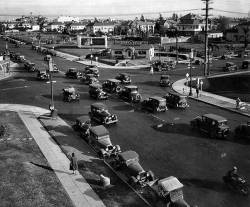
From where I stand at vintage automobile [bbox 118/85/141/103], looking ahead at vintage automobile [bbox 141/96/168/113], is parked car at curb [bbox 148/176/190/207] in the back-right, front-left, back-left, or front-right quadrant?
front-right

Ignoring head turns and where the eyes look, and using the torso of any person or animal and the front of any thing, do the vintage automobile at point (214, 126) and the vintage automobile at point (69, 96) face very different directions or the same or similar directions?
very different directions

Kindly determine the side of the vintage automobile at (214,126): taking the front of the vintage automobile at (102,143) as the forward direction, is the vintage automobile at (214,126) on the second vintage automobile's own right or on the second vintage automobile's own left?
on the second vintage automobile's own left

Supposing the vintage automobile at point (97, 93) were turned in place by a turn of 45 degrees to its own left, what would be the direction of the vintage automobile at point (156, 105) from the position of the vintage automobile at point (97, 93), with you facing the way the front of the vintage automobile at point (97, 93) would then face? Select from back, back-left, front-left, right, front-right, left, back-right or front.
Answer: front-right

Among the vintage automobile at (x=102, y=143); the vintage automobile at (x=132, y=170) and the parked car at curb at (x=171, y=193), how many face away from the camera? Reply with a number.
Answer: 0

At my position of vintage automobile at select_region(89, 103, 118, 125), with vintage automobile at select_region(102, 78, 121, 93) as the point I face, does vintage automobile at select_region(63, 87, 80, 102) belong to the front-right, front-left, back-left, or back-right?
front-left

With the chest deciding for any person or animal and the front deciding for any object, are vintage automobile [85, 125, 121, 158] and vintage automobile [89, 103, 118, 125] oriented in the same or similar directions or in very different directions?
same or similar directions
